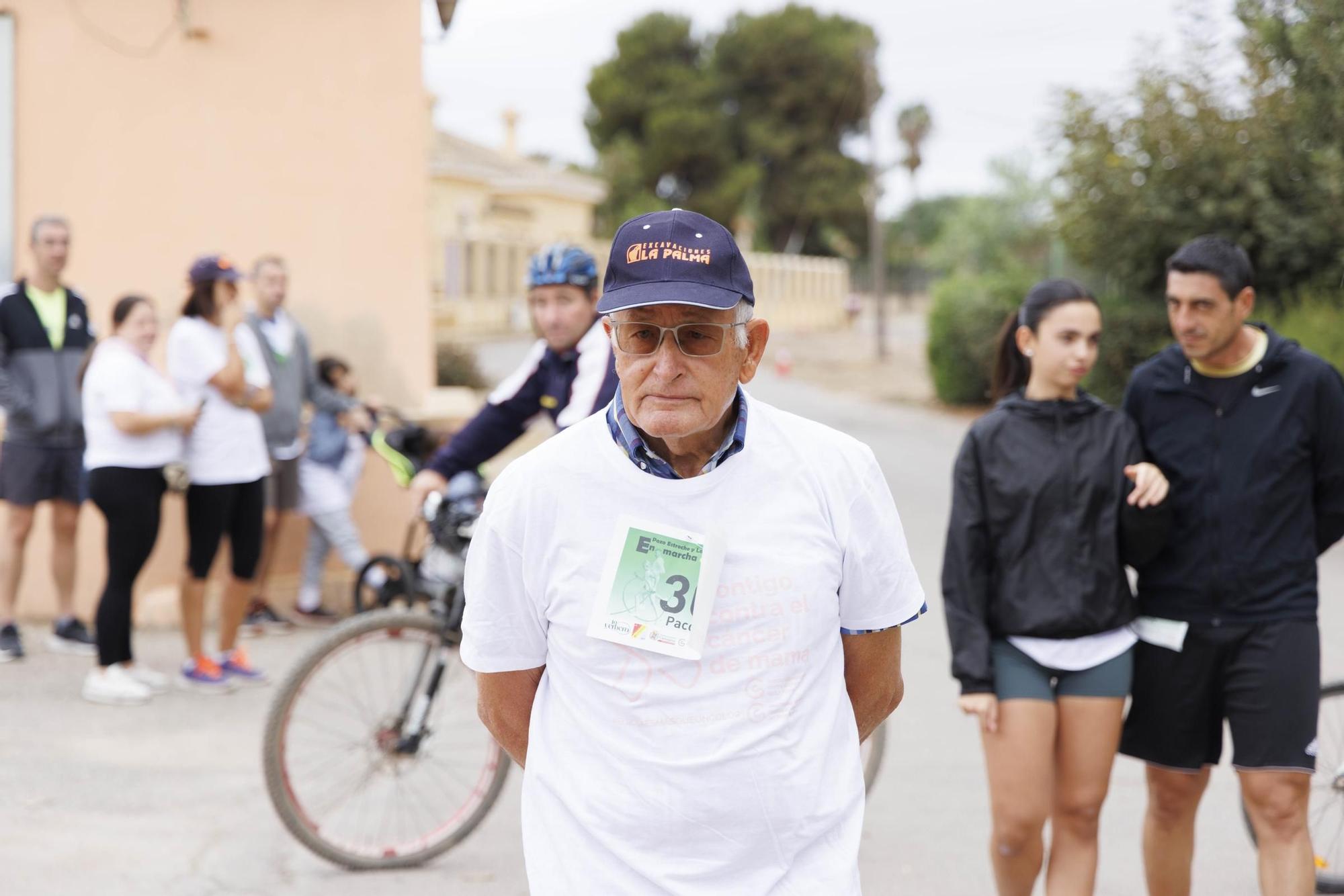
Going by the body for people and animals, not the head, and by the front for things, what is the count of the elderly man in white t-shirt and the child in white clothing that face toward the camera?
1

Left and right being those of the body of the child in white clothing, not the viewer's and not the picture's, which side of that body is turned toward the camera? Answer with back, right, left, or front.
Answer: right

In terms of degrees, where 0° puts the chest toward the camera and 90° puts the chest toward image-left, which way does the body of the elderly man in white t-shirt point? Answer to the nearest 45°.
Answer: approximately 0°

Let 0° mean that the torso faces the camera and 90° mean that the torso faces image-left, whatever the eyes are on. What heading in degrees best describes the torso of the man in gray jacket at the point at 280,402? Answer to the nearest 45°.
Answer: approximately 315°

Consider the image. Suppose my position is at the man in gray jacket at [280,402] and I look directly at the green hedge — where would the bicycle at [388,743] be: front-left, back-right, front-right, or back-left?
back-right

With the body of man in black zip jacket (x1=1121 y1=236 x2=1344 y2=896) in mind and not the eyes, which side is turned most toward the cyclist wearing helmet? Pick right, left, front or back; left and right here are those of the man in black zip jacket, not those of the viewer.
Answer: right

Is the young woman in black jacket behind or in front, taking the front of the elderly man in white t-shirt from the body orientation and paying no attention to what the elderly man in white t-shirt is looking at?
behind

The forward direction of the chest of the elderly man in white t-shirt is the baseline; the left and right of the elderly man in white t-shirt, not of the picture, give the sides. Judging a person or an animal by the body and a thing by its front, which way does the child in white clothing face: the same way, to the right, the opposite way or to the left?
to the left
